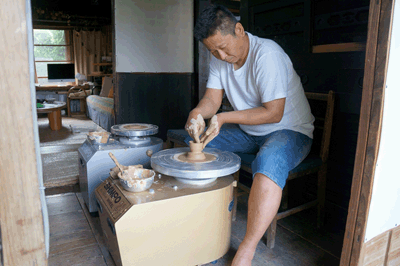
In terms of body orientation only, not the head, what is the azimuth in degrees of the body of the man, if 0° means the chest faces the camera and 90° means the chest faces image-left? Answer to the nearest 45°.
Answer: approximately 45°

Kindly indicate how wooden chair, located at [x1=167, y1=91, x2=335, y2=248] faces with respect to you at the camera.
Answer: facing the viewer and to the left of the viewer

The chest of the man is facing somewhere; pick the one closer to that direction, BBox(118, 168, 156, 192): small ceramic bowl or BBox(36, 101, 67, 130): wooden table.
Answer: the small ceramic bowl

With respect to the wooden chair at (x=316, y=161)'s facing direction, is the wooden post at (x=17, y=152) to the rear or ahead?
ahead

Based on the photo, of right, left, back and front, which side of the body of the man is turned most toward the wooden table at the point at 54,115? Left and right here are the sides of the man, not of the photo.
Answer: right

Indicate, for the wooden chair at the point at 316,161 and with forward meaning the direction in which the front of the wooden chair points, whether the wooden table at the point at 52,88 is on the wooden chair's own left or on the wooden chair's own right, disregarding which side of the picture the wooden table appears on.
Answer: on the wooden chair's own right

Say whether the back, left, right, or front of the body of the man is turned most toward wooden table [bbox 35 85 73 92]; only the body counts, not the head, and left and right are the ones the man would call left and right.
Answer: right

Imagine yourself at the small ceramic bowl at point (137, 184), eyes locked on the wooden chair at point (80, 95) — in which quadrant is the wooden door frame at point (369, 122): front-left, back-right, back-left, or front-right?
back-right

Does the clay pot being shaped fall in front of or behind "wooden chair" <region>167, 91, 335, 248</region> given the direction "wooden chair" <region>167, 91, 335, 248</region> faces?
in front

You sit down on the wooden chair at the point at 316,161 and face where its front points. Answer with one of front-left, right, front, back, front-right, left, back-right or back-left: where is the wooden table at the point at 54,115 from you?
right

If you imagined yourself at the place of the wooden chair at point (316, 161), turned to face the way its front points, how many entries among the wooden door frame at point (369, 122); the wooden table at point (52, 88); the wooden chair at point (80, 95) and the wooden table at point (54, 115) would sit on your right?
3

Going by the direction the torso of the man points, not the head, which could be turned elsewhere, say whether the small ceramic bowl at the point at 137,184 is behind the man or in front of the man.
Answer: in front

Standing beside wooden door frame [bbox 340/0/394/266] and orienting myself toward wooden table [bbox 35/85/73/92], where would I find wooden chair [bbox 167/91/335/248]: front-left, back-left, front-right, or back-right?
front-right

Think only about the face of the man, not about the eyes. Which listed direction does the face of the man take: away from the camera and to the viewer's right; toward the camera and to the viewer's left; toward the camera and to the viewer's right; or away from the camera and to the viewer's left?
toward the camera and to the viewer's left

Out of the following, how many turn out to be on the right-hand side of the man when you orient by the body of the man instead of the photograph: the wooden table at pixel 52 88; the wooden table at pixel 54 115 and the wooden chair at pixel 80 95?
3
